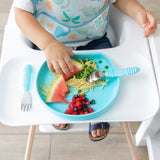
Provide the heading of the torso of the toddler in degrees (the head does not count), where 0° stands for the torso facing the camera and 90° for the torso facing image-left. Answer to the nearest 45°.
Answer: approximately 0°

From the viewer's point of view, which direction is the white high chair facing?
toward the camera
